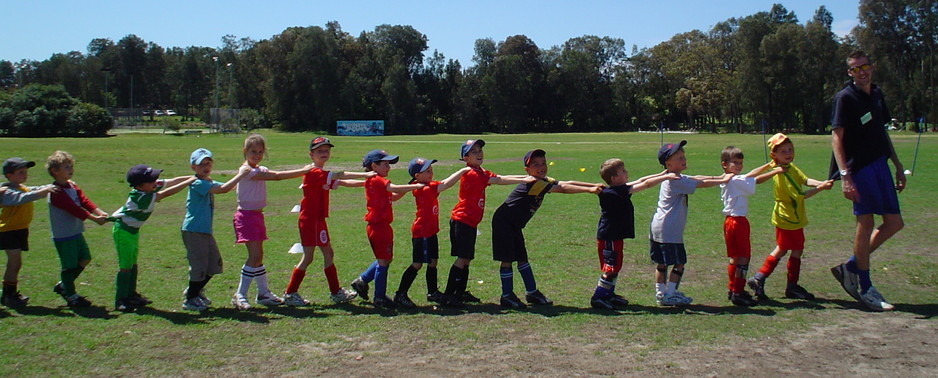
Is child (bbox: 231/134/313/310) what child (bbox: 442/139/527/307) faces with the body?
no

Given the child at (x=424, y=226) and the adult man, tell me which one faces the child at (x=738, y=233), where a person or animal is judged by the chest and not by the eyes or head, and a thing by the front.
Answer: the child at (x=424, y=226)

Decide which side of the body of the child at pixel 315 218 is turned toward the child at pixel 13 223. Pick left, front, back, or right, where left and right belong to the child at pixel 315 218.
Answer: back

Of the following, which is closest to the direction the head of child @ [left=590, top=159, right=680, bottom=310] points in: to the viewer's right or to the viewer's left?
to the viewer's right

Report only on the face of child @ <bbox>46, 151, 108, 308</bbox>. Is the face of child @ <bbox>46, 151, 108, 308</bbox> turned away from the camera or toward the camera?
toward the camera

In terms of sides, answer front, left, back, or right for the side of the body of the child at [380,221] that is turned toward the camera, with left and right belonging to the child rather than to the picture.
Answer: right

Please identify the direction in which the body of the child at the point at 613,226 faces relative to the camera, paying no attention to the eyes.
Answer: to the viewer's right

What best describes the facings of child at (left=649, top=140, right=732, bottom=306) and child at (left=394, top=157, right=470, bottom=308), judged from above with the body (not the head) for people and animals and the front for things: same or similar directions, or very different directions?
same or similar directions

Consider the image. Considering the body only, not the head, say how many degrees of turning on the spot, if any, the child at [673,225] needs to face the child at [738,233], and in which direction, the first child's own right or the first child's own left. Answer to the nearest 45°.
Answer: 0° — they already face them

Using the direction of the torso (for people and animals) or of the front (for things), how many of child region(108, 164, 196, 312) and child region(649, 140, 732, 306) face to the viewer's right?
2

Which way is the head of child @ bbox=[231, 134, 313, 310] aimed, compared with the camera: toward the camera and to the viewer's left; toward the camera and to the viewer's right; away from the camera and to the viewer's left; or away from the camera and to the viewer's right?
toward the camera and to the viewer's right

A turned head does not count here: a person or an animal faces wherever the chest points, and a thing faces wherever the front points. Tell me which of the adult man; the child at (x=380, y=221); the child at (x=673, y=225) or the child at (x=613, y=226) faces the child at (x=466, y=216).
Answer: the child at (x=380, y=221)

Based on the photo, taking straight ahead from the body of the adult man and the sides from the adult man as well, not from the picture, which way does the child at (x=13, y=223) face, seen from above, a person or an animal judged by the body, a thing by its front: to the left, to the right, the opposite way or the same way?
to the left

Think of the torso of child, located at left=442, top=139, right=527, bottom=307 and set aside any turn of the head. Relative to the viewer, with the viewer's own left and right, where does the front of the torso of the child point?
facing to the right of the viewer

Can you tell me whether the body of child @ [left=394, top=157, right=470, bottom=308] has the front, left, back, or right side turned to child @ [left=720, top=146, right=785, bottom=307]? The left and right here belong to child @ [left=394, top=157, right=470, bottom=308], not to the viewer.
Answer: front

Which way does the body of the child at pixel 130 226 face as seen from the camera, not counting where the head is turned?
to the viewer's right

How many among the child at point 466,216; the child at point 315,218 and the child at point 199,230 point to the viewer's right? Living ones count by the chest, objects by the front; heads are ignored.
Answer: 3

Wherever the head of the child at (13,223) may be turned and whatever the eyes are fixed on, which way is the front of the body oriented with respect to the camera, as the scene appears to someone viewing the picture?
to the viewer's right

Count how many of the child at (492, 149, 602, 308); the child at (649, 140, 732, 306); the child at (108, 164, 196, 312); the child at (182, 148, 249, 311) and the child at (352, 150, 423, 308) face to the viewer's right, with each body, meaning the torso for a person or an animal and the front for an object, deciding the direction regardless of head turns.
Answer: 5
